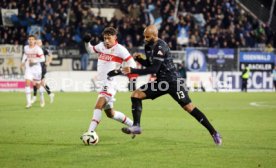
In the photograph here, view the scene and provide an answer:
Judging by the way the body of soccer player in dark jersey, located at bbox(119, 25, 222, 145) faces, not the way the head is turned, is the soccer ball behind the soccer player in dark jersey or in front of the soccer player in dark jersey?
in front

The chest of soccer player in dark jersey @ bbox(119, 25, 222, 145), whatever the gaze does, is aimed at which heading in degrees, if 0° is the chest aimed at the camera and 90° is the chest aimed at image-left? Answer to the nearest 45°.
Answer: approximately 90°

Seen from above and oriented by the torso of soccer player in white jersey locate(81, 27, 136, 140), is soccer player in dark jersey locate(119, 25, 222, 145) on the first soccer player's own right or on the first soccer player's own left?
on the first soccer player's own left
